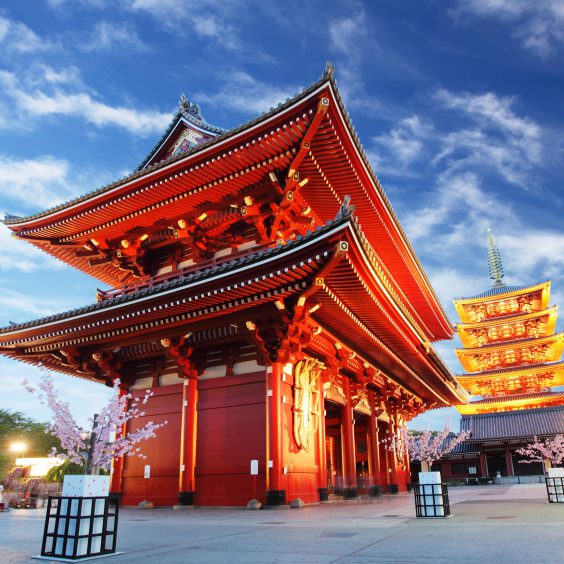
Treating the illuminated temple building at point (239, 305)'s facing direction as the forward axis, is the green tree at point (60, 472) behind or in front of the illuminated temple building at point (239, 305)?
behind

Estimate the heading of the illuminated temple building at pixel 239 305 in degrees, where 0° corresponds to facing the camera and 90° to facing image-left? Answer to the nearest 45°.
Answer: approximately 315°

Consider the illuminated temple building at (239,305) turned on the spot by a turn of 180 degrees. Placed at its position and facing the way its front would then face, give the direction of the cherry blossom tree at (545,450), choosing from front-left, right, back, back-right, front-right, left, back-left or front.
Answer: right

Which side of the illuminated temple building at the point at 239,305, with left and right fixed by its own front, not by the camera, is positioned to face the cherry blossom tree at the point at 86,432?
right

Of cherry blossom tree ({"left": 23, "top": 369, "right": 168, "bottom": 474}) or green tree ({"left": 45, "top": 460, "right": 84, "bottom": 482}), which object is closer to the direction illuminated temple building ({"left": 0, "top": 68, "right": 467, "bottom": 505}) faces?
the cherry blossom tree
